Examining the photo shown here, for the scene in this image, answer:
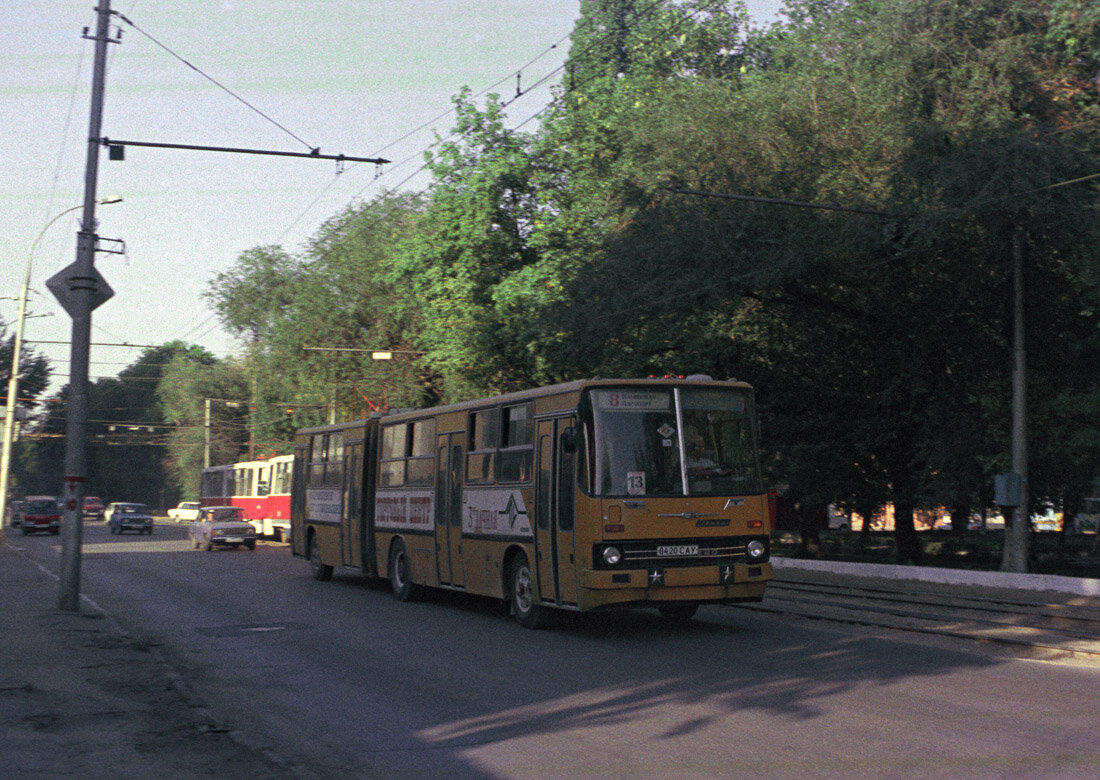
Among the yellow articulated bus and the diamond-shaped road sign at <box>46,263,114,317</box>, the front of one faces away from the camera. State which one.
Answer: the diamond-shaped road sign

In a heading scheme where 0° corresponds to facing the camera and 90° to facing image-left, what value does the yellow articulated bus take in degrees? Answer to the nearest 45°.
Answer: approximately 315°

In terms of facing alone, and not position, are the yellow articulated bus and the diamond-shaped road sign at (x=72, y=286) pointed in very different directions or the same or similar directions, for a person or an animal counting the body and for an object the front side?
very different directions

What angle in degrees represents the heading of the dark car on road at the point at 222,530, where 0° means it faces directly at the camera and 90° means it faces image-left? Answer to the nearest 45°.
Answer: approximately 315°

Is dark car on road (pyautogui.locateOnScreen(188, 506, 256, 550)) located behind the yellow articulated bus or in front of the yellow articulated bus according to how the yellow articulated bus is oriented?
behind

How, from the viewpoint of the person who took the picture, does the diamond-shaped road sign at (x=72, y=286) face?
facing away from the viewer

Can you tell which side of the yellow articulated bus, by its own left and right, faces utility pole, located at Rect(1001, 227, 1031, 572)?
left
